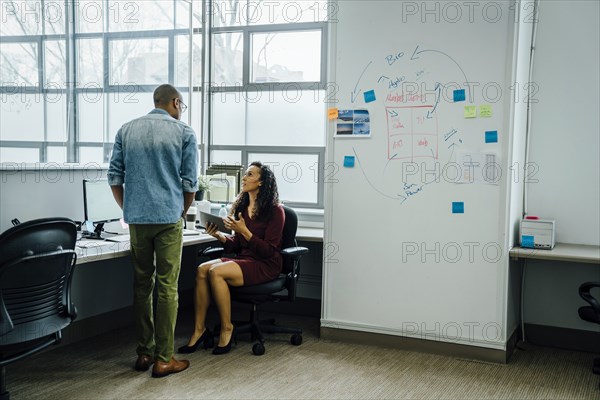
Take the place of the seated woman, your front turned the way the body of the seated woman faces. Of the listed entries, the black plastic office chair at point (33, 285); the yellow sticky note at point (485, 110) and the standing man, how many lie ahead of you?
2

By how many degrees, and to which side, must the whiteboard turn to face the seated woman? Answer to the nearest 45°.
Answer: approximately 90° to its right

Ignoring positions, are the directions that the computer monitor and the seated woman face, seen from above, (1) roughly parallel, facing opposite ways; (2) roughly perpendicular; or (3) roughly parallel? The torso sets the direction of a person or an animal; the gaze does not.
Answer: roughly perpendicular

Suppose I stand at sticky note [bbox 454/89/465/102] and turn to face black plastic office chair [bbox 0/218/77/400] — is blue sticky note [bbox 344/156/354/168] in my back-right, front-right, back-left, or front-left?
front-right

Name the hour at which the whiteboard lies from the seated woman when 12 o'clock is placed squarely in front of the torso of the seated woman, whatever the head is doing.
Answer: The whiteboard is roughly at 8 o'clock from the seated woman.

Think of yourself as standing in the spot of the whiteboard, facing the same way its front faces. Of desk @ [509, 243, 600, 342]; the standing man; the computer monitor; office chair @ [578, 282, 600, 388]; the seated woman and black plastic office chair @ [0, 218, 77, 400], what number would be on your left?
2

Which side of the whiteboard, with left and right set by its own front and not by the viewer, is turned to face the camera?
front

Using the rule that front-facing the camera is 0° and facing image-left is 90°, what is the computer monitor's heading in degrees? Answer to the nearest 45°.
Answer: approximately 315°

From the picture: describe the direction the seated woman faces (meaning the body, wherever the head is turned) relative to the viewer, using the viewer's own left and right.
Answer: facing the viewer and to the left of the viewer

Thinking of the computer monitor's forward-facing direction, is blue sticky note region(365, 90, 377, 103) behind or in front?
in front
